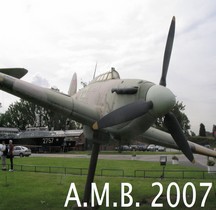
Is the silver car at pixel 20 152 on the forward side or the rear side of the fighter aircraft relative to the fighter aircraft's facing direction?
on the rear side
